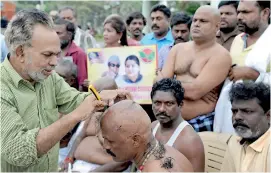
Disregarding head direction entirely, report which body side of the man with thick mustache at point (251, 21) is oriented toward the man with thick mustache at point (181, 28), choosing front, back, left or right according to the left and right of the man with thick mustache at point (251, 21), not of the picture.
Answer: right

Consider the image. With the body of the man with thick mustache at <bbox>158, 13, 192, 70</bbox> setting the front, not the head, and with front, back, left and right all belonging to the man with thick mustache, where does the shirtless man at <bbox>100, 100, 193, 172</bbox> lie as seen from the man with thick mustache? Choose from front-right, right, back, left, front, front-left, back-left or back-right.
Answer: front

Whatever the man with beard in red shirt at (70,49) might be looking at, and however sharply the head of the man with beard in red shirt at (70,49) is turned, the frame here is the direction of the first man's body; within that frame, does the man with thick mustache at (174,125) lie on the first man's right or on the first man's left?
on the first man's left

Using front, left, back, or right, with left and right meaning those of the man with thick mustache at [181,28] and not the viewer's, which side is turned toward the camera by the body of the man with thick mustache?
front

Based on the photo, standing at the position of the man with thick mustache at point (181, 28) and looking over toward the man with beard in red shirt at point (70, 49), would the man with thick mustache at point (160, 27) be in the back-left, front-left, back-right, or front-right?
front-right

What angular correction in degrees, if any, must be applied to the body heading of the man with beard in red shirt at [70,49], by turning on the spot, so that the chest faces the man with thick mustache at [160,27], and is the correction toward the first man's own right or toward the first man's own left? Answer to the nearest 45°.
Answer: approximately 135° to the first man's own left

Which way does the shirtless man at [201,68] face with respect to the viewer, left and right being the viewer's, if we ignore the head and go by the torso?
facing the viewer and to the left of the viewer

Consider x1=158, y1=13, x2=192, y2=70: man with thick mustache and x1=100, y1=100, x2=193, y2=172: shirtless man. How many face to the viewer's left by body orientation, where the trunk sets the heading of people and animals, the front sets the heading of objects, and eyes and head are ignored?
1

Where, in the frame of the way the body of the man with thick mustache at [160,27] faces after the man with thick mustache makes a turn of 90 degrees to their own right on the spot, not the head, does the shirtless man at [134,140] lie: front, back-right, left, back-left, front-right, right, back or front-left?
back-left

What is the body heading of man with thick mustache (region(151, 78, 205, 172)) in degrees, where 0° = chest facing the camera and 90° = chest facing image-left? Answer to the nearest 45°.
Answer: approximately 45°

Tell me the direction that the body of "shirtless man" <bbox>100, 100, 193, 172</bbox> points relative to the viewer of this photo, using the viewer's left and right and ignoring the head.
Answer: facing to the left of the viewer

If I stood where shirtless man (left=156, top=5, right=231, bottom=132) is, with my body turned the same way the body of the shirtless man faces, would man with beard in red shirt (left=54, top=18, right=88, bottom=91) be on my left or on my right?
on my right

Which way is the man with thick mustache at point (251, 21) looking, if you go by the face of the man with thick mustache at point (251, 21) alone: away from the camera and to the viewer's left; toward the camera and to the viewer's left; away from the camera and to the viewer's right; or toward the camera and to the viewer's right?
toward the camera and to the viewer's left

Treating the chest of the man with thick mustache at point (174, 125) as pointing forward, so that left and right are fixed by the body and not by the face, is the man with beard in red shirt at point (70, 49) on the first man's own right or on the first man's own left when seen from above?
on the first man's own right

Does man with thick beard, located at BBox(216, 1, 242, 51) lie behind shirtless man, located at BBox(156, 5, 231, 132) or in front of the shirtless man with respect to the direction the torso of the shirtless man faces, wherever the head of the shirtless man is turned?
behind

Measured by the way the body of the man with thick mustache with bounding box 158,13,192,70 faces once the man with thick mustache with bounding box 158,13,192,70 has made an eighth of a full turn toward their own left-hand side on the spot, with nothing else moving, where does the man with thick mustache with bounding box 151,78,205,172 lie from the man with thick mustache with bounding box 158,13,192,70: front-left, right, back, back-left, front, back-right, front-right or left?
front-right
